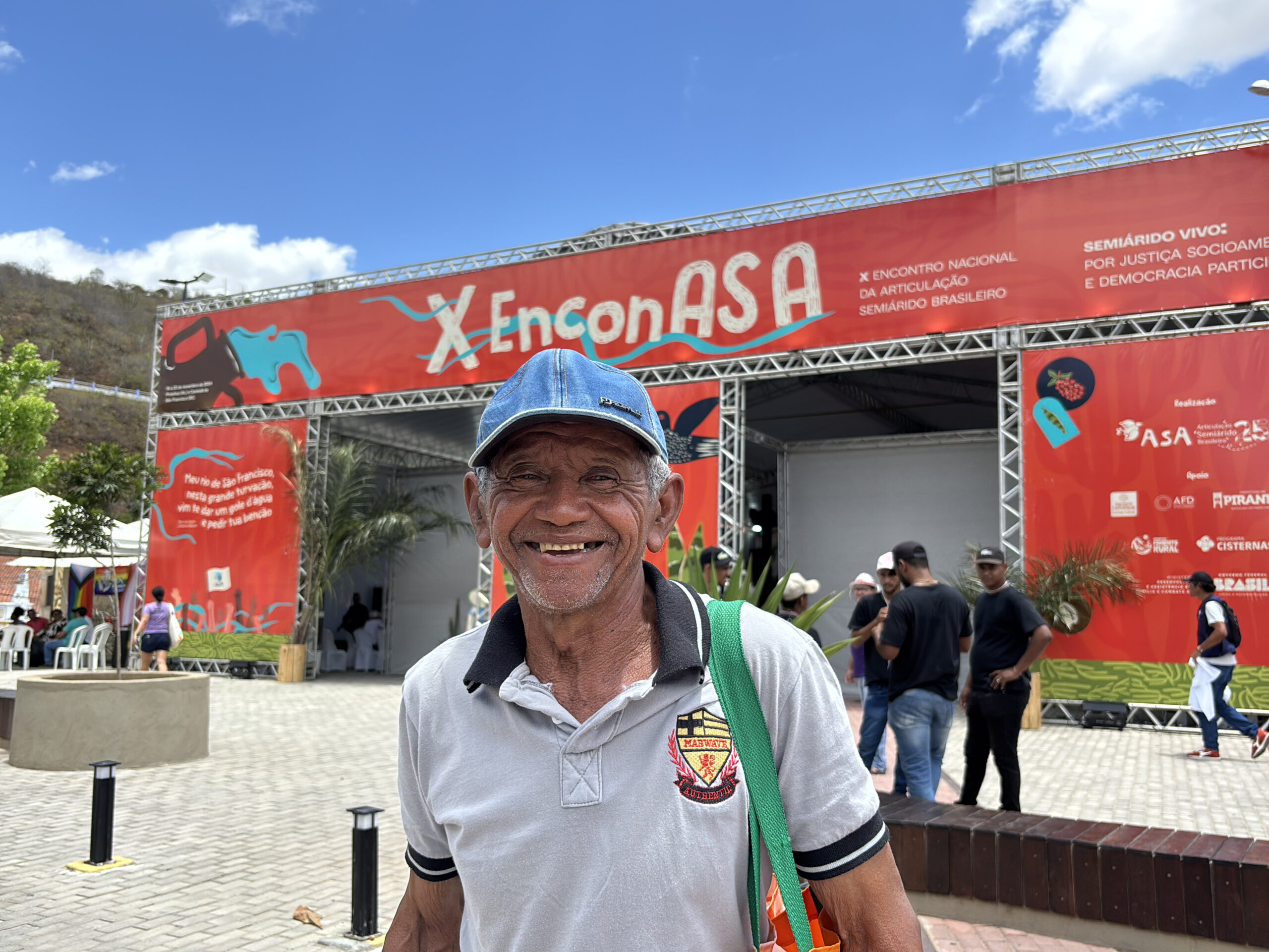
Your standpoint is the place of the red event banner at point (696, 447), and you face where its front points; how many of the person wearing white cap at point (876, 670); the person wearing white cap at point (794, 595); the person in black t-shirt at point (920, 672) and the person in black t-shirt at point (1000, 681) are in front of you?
4

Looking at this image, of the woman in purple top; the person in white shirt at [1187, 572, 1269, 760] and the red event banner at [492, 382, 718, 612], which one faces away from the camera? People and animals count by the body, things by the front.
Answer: the woman in purple top

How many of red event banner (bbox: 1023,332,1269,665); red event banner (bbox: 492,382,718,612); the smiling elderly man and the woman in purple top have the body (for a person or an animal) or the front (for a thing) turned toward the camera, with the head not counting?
3

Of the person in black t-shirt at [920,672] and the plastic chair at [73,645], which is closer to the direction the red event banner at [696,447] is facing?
the person in black t-shirt

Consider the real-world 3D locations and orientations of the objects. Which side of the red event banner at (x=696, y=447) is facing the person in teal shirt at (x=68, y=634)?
right

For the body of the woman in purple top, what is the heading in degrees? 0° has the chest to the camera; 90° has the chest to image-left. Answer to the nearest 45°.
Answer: approximately 180°

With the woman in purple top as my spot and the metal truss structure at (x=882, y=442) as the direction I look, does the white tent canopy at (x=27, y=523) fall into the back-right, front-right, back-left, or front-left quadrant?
back-left

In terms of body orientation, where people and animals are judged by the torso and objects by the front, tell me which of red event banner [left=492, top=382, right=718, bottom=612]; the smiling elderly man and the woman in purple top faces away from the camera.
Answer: the woman in purple top

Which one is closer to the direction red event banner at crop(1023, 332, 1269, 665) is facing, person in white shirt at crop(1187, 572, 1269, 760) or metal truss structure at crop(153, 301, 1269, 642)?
the person in white shirt
